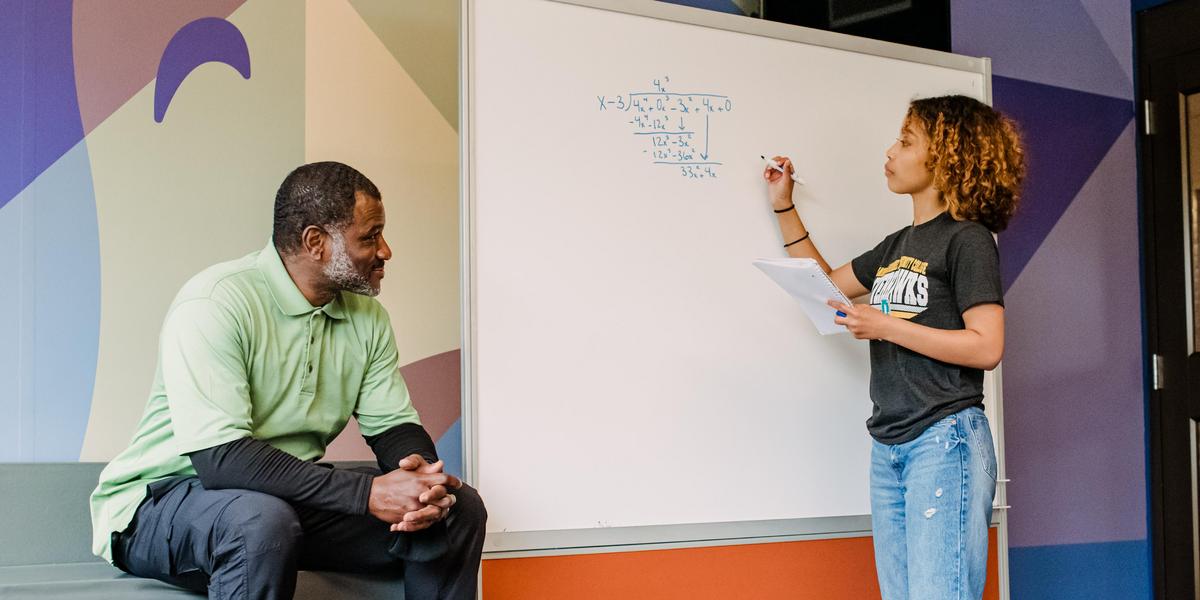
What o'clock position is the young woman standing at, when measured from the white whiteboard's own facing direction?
The young woman standing is roughly at 11 o'clock from the white whiteboard.

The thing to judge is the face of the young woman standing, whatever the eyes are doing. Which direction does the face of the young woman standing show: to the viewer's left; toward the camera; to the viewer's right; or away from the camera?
to the viewer's left

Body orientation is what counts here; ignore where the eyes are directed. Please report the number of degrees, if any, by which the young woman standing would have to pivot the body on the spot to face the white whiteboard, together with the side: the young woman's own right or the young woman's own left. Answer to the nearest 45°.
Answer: approximately 45° to the young woman's own right

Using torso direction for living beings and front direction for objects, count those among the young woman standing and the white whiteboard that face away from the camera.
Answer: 0

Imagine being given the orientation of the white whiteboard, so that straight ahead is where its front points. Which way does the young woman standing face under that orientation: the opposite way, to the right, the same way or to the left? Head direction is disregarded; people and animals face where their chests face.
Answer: to the right

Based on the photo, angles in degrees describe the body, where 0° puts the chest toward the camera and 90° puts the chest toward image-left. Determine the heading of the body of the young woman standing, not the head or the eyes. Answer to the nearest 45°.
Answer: approximately 45°

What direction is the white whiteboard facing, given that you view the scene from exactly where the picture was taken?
facing the viewer and to the right of the viewer
